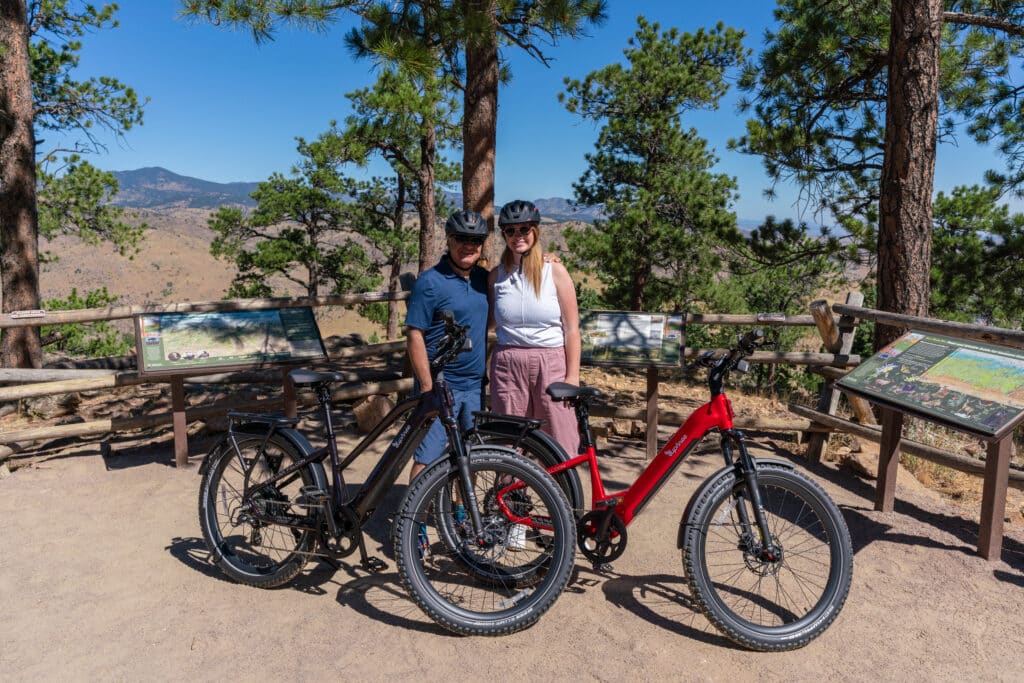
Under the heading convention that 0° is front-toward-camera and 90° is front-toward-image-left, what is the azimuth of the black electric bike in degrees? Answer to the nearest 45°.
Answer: approximately 315°

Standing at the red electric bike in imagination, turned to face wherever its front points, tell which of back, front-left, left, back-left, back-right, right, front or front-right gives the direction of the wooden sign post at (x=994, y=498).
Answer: left

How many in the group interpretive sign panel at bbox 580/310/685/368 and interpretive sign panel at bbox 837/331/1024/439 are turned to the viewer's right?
0

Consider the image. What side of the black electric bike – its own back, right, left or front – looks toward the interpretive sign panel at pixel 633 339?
left

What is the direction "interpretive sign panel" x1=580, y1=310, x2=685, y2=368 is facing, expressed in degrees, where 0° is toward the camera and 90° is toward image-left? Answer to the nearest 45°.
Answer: approximately 0°

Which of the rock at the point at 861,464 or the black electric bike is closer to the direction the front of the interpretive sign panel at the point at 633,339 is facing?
the black electric bike

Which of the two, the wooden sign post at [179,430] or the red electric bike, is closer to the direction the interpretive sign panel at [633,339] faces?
the red electric bike

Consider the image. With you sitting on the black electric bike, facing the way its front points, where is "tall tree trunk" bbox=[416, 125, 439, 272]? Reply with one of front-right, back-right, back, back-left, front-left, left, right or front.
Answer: back-left

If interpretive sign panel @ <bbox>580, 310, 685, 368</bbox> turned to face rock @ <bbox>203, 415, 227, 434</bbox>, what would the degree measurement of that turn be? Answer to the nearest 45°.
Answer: approximately 90° to its right

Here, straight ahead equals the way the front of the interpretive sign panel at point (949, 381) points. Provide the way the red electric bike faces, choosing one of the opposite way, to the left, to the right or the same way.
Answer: to the left
